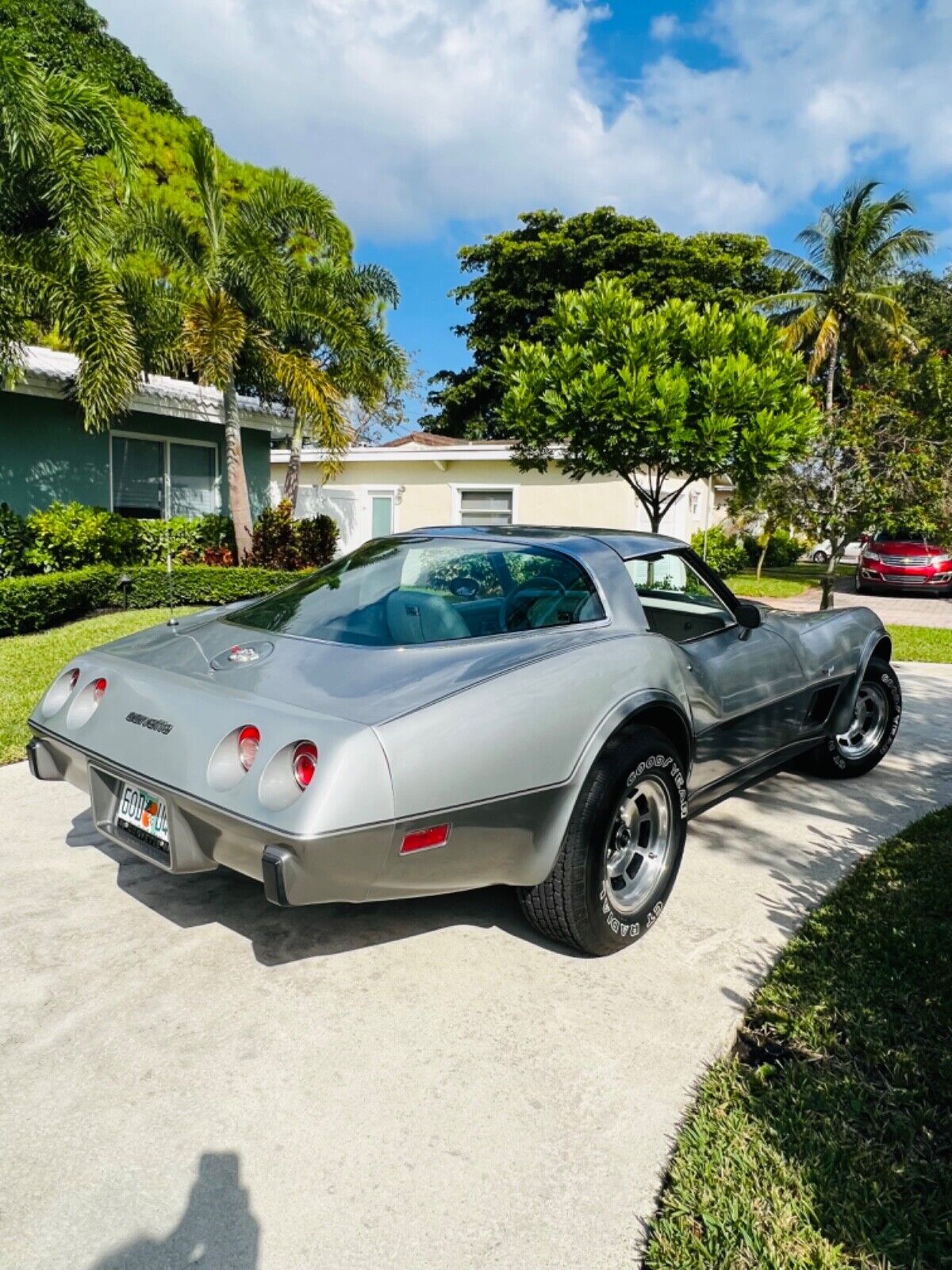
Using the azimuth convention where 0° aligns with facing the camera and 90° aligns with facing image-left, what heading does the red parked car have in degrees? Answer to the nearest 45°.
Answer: approximately 0°

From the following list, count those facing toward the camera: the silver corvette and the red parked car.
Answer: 1

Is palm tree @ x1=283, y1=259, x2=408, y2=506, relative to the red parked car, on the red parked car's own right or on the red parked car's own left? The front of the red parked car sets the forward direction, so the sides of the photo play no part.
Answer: on the red parked car's own right

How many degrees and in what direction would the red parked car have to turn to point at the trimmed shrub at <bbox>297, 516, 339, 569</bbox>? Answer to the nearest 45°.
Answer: approximately 45° to its right

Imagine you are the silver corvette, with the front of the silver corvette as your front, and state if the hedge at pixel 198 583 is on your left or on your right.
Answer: on your left

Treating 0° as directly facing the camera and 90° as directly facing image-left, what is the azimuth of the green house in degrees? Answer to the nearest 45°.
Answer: approximately 315°

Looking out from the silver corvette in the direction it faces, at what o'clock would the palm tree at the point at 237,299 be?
The palm tree is roughly at 10 o'clock from the silver corvette.

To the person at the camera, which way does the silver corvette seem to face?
facing away from the viewer and to the right of the viewer

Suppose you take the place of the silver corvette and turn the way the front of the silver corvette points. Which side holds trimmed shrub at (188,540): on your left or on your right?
on your left
